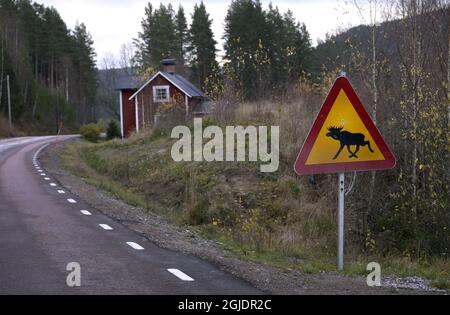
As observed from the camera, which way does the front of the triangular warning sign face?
facing the viewer
